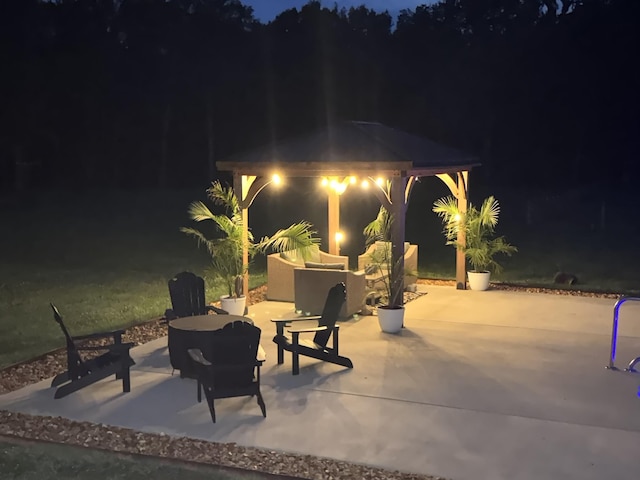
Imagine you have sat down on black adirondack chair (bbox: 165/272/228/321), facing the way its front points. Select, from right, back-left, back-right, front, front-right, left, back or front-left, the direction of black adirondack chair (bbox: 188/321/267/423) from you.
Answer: front-right

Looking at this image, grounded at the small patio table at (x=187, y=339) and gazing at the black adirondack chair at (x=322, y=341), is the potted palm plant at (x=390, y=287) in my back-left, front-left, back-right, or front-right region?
front-left

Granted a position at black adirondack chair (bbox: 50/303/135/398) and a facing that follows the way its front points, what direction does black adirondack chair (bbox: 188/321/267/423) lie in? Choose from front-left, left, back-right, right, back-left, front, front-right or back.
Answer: front-right

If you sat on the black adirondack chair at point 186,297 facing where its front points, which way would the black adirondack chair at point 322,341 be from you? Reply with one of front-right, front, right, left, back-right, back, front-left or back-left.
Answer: front

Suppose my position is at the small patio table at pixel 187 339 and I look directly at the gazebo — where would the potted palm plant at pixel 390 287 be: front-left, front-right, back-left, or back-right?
front-right

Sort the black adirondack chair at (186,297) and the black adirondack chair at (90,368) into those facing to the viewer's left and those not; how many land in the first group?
0

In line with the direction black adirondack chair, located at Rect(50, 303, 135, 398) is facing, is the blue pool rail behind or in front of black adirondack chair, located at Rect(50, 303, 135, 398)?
in front

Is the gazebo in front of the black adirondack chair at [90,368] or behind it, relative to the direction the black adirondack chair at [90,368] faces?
in front

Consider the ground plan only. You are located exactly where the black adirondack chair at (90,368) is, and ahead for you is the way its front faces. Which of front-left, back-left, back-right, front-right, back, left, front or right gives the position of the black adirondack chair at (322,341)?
front

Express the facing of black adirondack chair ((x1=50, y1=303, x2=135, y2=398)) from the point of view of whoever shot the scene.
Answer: facing to the right of the viewer

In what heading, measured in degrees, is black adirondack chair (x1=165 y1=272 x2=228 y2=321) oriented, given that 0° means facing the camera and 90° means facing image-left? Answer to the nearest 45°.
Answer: approximately 315°

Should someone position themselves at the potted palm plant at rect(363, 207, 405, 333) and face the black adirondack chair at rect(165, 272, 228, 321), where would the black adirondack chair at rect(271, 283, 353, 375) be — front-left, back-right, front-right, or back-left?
front-left
